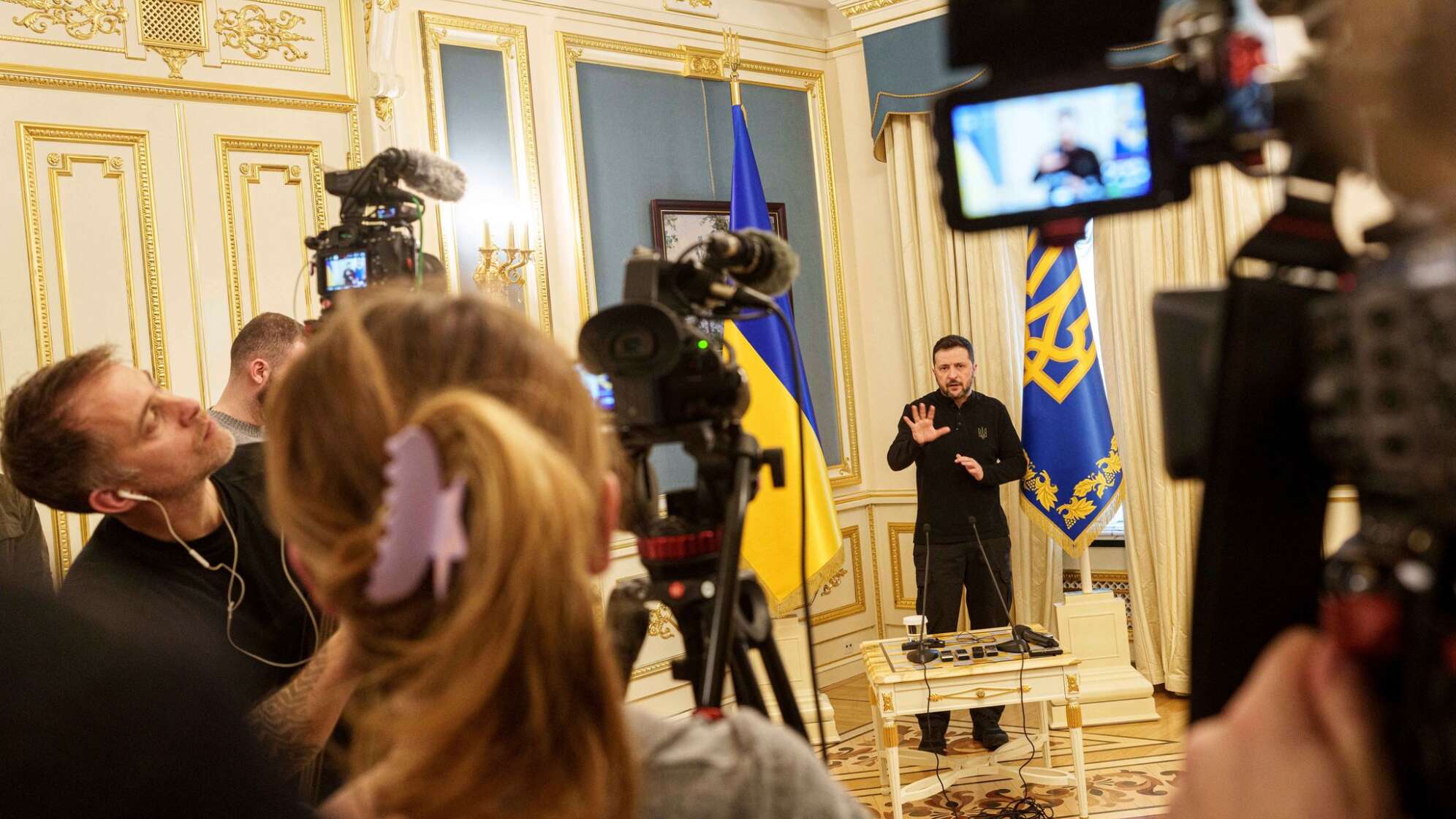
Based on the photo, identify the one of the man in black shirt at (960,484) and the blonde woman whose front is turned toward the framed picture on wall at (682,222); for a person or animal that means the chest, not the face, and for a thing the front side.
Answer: the blonde woman

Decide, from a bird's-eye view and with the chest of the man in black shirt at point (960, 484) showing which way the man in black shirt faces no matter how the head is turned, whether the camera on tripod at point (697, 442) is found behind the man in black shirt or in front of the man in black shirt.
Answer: in front

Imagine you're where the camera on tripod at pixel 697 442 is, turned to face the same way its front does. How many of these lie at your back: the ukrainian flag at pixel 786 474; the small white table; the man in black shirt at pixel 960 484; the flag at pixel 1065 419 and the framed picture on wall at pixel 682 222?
0

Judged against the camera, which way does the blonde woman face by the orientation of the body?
away from the camera

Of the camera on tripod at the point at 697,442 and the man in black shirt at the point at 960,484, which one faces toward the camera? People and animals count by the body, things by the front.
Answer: the man in black shirt

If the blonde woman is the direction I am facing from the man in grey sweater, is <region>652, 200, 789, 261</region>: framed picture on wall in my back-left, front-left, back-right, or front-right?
back-left

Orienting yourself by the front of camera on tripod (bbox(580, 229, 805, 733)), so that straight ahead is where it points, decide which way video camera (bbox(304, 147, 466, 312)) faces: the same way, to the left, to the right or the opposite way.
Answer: the same way

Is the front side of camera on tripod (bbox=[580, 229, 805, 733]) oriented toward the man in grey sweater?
no

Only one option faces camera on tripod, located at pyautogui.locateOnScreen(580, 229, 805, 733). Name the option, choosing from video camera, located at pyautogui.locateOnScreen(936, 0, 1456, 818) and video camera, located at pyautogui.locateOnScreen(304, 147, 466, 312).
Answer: video camera, located at pyautogui.locateOnScreen(936, 0, 1456, 818)

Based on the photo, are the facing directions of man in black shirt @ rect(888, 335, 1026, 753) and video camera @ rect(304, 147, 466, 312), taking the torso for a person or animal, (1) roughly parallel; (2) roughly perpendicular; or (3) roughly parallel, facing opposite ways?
roughly parallel, facing opposite ways

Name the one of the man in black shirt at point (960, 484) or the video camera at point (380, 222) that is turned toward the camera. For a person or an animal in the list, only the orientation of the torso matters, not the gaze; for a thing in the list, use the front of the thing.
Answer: the man in black shirt

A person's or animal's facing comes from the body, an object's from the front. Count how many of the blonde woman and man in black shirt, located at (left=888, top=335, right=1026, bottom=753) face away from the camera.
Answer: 1

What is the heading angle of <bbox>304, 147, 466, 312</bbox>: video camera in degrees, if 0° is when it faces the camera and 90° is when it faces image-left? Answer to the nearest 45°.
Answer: approximately 225°

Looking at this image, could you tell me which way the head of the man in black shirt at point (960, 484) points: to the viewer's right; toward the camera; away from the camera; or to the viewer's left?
toward the camera

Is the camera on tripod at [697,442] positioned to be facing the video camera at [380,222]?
no

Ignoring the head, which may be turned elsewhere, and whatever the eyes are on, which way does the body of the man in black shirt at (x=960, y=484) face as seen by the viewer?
toward the camera

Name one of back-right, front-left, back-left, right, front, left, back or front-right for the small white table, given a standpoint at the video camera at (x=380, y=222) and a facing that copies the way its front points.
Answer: front

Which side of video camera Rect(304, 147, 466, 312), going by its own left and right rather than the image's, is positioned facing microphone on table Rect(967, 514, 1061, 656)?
front

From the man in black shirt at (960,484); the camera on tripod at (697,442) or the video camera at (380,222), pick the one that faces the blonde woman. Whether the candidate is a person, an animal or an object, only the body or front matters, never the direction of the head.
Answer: the man in black shirt

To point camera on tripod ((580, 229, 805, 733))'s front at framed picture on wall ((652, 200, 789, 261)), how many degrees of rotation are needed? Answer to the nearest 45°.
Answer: approximately 45° to its left

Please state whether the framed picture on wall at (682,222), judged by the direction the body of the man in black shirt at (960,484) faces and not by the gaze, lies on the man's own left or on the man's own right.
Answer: on the man's own right
